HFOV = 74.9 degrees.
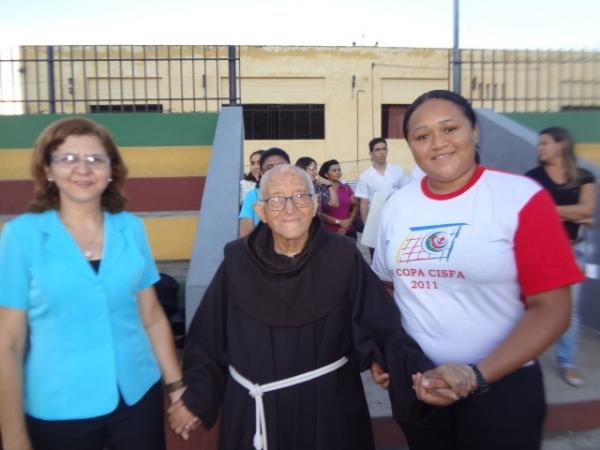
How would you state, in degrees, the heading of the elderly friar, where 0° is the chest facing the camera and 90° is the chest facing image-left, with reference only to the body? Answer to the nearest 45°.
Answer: approximately 0°

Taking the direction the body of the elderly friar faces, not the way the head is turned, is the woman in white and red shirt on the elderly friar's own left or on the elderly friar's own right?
on the elderly friar's own left

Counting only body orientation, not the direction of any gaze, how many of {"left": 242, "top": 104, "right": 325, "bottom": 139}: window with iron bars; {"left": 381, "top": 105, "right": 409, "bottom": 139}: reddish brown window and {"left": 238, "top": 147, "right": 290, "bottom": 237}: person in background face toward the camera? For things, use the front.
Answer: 3

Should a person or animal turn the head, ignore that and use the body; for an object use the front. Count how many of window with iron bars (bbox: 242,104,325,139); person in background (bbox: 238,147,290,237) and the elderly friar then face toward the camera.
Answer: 3

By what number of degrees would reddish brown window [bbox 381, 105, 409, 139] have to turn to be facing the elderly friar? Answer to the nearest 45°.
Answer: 0° — it already faces them

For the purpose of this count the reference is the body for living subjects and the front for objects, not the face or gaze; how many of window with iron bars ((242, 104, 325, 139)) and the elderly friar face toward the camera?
2

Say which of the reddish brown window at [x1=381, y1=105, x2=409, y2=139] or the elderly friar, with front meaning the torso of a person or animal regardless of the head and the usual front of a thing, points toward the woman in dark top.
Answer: the reddish brown window

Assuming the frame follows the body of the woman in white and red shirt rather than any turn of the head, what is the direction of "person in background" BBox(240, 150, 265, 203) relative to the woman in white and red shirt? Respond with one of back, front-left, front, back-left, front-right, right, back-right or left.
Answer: right

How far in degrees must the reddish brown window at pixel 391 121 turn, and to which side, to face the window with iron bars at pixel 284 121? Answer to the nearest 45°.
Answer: approximately 45° to its right

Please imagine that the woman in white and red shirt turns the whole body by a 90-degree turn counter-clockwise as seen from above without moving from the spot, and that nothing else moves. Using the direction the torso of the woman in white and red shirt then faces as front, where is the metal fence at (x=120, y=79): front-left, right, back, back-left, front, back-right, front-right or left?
back
